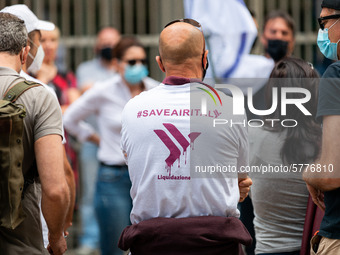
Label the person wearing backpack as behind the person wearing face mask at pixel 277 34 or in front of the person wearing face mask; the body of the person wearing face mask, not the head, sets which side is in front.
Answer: in front

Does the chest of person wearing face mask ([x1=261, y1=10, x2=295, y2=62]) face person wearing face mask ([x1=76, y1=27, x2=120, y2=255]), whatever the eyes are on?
no

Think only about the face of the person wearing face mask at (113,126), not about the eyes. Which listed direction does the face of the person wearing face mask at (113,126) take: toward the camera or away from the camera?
toward the camera

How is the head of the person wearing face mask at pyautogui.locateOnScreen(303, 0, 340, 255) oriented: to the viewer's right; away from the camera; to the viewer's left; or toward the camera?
to the viewer's left

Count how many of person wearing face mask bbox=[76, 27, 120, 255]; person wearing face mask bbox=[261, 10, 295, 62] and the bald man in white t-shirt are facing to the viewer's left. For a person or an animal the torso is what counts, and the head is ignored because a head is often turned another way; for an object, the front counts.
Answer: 0

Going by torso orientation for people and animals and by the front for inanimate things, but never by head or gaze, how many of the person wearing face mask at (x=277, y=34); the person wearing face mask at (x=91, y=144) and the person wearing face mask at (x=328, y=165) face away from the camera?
0

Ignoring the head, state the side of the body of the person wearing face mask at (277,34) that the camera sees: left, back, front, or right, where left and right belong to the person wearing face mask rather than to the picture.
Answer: front

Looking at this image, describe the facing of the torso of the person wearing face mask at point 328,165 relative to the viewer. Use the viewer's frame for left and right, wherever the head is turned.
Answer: facing to the left of the viewer

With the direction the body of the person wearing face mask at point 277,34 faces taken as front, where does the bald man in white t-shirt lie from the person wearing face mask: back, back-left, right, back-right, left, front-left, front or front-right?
front

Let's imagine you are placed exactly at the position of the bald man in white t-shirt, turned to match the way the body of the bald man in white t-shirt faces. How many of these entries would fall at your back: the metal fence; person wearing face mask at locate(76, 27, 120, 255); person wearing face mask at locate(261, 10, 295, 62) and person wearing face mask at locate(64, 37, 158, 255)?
0

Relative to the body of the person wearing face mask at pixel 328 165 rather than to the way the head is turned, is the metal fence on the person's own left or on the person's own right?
on the person's own right

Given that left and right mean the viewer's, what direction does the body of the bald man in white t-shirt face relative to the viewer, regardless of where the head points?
facing away from the viewer

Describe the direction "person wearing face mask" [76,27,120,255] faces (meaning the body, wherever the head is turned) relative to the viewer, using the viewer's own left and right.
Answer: facing the viewer

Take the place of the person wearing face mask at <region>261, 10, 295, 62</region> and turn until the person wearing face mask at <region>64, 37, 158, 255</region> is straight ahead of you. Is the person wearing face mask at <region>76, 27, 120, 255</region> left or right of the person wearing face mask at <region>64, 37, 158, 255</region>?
right

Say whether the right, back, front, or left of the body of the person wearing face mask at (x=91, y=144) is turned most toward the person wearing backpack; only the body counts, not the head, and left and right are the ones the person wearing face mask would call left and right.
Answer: front

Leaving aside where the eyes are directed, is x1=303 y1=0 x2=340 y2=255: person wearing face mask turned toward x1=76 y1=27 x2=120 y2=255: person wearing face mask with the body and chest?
no
